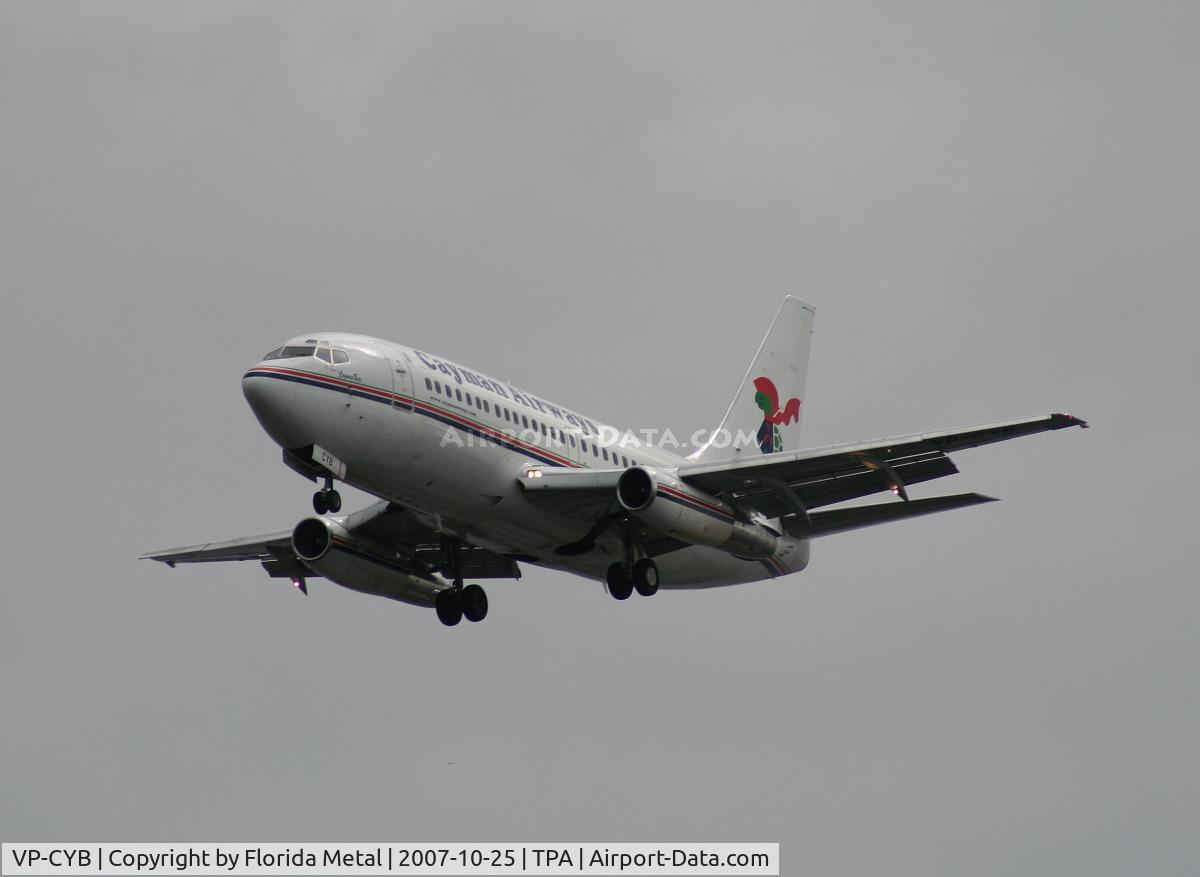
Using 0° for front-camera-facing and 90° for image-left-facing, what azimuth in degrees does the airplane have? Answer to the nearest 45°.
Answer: approximately 45°
